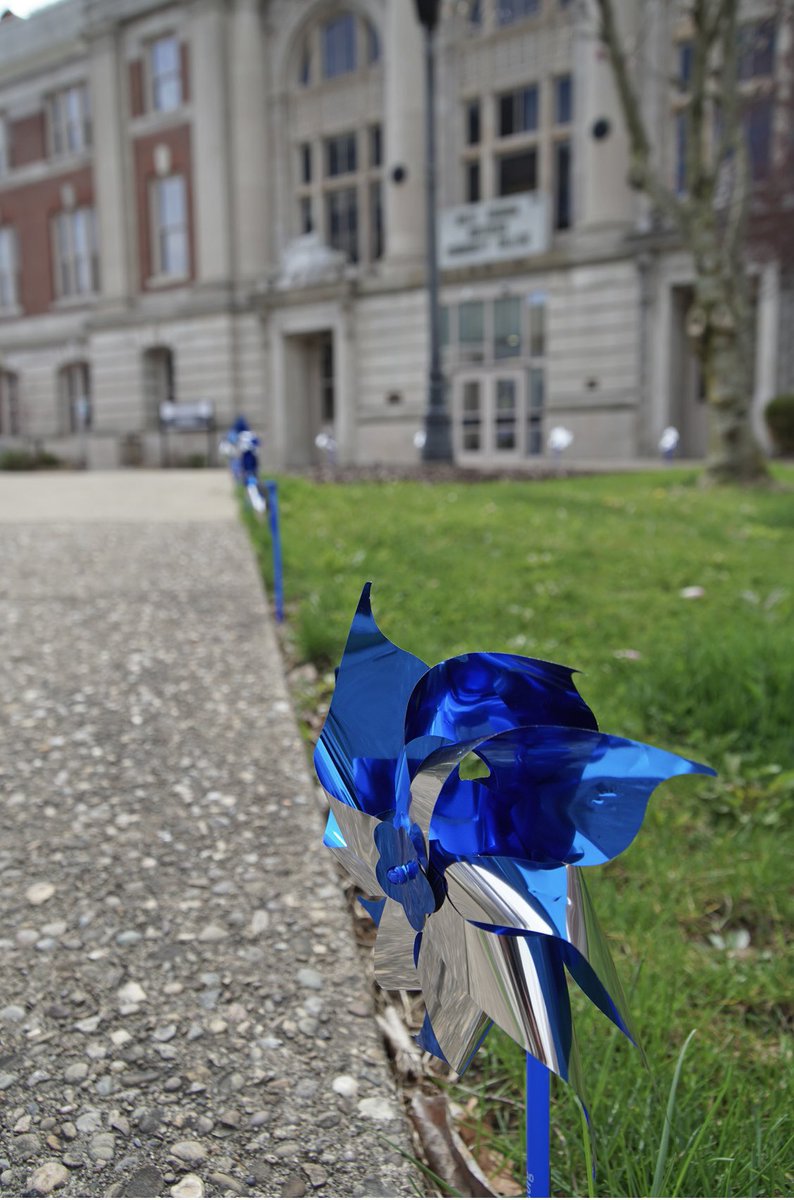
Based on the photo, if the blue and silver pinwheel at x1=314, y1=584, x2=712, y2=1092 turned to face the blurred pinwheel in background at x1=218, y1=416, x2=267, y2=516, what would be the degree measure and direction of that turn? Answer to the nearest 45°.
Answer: approximately 135° to its right

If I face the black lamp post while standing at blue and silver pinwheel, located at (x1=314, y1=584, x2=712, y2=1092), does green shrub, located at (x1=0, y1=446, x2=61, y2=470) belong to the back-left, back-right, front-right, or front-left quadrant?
front-left

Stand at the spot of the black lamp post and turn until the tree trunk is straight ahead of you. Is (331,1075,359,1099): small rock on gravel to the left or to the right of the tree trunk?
right

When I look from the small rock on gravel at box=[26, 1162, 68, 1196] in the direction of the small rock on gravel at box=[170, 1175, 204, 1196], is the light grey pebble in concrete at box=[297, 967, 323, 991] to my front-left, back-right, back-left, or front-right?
front-left

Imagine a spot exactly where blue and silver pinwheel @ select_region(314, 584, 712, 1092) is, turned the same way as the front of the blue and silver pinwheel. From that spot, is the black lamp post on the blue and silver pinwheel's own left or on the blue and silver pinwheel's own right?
on the blue and silver pinwheel's own right

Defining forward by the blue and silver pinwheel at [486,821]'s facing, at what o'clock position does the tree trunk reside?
The tree trunk is roughly at 5 o'clock from the blue and silver pinwheel.

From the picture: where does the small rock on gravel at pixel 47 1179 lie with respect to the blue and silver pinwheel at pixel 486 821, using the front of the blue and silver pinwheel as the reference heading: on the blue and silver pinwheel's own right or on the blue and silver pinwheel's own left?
on the blue and silver pinwheel's own right

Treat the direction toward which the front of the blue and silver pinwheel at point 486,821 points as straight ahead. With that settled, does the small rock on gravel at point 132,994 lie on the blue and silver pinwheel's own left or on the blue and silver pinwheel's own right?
on the blue and silver pinwheel's own right
